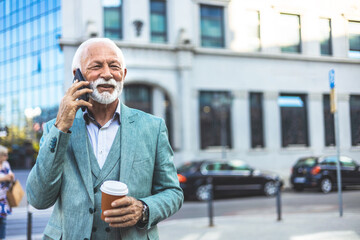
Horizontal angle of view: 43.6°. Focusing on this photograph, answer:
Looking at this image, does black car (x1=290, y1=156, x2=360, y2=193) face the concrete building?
no

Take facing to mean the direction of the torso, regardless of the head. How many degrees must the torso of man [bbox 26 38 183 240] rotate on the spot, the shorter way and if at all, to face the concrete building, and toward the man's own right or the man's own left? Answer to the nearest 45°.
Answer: approximately 180°

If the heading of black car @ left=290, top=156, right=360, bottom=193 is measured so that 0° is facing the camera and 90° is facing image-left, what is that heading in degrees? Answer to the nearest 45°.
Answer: approximately 225°

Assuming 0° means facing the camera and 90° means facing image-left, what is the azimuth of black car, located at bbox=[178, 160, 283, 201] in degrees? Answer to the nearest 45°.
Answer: approximately 270°

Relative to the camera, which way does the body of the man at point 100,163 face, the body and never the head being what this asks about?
toward the camera

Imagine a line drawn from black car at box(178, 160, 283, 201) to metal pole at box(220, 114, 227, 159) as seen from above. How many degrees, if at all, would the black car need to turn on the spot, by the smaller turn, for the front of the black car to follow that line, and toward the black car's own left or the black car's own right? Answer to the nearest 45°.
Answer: approximately 90° to the black car's own left

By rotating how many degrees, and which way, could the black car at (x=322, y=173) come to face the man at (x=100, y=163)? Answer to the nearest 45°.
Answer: approximately 135° to its right

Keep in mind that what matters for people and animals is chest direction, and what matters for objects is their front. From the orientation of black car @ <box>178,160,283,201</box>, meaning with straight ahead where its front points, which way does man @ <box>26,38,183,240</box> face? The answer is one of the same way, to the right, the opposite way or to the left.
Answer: to the right

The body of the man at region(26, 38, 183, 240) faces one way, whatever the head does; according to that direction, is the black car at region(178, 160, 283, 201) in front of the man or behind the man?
behind

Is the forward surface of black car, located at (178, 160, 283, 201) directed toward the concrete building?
no

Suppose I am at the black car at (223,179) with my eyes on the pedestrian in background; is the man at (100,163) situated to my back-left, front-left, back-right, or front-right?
front-left

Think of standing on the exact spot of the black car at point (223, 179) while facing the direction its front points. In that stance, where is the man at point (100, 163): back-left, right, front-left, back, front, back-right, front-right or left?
right

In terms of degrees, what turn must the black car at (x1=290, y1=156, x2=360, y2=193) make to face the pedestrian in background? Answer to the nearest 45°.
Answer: approximately 180°

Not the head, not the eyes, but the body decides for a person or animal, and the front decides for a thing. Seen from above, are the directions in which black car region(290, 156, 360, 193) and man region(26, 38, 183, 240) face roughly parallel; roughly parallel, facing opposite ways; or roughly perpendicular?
roughly perpendicular

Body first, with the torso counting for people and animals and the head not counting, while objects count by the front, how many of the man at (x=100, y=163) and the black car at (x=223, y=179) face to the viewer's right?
1

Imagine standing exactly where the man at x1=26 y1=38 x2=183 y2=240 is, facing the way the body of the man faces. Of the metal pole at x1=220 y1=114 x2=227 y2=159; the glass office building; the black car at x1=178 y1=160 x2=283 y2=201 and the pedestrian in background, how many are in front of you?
0

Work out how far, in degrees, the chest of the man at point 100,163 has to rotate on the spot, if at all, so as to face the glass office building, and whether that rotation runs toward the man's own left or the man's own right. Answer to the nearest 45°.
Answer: approximately 180°

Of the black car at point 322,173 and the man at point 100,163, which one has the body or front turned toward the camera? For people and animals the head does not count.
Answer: the man

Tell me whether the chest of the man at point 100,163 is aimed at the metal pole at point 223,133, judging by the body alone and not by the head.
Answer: no

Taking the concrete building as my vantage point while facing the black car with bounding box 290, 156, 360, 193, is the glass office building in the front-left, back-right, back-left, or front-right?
back-right

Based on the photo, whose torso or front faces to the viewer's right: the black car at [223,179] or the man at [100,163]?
the black car
